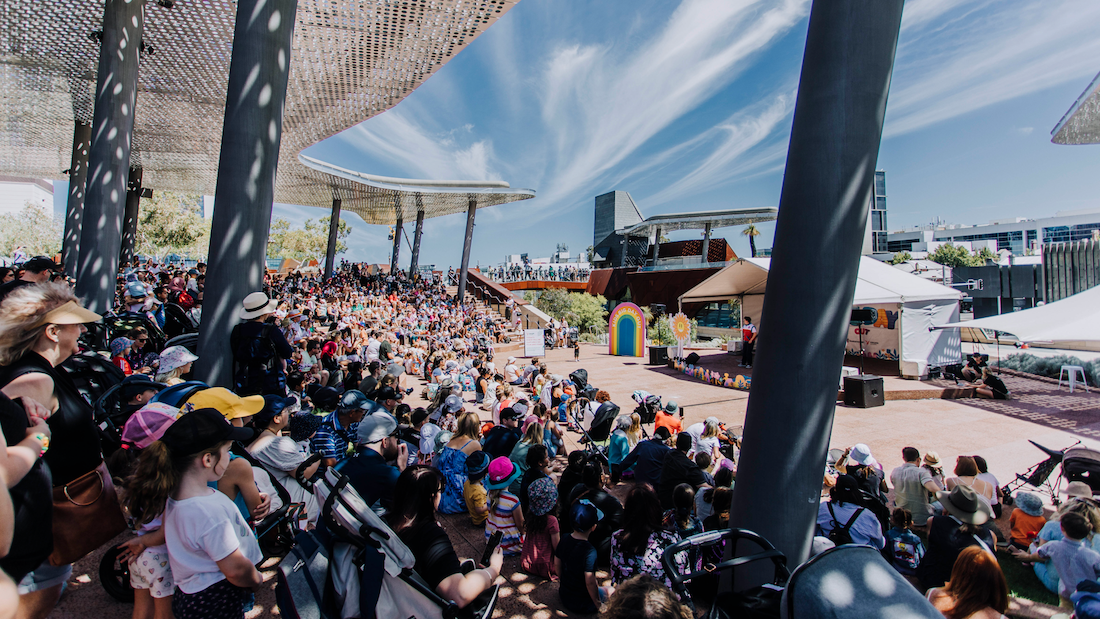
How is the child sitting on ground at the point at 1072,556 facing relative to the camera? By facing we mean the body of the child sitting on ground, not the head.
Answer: away from the camera

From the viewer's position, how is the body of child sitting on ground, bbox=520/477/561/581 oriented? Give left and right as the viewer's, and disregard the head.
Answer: facing away from the viewer and to the right of the viewer

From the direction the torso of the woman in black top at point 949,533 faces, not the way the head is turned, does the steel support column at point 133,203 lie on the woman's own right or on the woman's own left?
on the woman's own left

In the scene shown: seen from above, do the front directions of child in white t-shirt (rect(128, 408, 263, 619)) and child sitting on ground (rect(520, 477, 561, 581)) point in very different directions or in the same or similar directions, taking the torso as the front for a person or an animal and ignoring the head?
same or similar directions

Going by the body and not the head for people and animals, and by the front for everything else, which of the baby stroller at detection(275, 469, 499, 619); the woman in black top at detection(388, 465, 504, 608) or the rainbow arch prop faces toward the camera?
the rainbow arch prop

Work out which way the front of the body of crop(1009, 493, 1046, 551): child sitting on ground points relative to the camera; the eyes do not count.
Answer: away from the camera

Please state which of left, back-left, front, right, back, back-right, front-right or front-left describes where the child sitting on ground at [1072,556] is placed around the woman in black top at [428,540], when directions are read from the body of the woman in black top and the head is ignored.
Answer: front-right

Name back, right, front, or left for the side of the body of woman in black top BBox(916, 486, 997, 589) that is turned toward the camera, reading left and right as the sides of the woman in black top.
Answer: back

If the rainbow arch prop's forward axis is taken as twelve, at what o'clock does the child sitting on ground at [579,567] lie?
The child sitting on ground is roughly at 12 o'clock from the rainbow arch prop.

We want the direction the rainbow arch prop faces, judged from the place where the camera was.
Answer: facing the viewer

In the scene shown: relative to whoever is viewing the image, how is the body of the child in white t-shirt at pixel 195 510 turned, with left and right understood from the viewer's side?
facing to the right of the viewer

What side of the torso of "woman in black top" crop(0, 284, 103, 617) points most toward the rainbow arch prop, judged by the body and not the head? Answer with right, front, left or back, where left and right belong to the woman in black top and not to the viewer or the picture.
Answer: front

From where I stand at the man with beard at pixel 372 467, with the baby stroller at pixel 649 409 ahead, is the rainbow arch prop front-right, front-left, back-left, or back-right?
front-left

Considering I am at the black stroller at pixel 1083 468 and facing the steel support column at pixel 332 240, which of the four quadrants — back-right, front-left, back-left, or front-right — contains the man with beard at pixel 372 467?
front-left

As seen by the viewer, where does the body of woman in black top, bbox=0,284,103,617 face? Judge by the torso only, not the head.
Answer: to the viewer's right
